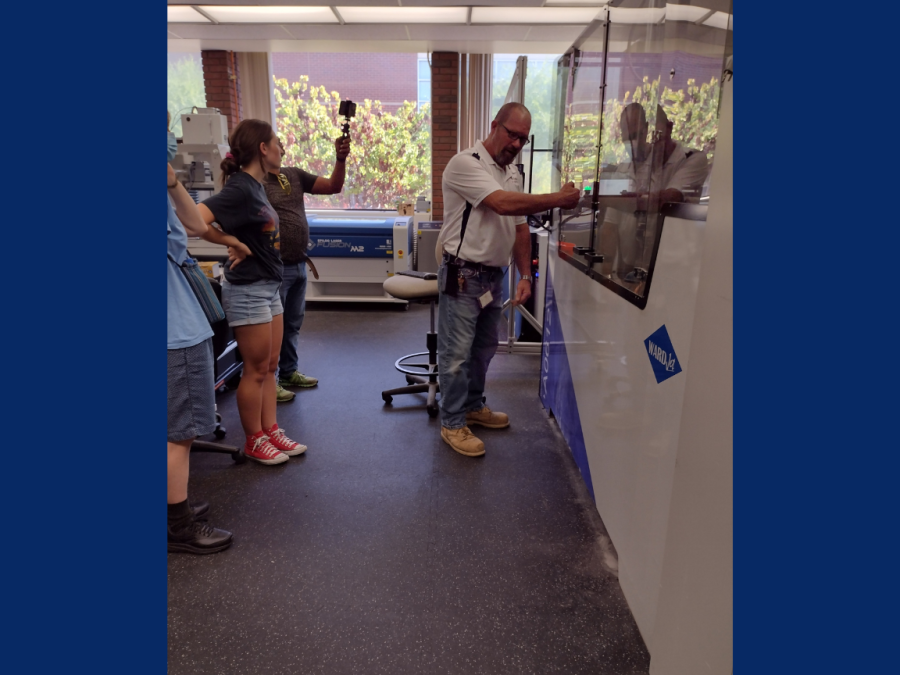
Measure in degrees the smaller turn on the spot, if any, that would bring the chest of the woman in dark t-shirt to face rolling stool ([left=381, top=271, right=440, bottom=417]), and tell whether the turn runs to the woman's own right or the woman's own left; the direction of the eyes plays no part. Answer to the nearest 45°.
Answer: approximately 45° to the woman's own left

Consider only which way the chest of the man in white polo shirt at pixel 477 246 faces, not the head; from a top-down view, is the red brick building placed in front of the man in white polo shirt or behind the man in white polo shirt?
behind

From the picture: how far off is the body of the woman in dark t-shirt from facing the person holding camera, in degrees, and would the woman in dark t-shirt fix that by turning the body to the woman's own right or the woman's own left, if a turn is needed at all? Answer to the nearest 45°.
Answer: approximately 90° to the woman's own left

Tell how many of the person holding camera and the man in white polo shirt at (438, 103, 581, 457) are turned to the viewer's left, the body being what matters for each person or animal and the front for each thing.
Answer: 0

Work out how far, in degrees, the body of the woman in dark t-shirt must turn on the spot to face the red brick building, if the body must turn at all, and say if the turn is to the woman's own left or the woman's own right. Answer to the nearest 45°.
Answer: approximately 90° to the woman's own left

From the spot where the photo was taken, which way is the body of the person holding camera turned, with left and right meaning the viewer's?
facing the viewer and to the right of the viewer

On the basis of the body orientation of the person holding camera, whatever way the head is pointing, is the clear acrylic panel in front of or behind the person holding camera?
in front

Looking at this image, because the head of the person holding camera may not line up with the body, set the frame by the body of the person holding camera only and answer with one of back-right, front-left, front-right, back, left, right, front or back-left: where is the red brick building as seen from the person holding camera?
back-left

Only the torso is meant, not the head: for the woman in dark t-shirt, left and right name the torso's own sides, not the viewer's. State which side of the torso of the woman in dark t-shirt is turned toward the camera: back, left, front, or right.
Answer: right

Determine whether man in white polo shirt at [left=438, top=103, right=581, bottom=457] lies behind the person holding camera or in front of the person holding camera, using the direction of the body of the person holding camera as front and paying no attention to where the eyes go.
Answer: in front

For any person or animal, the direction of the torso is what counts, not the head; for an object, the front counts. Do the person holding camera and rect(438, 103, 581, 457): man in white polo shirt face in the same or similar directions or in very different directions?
same or similar directions
